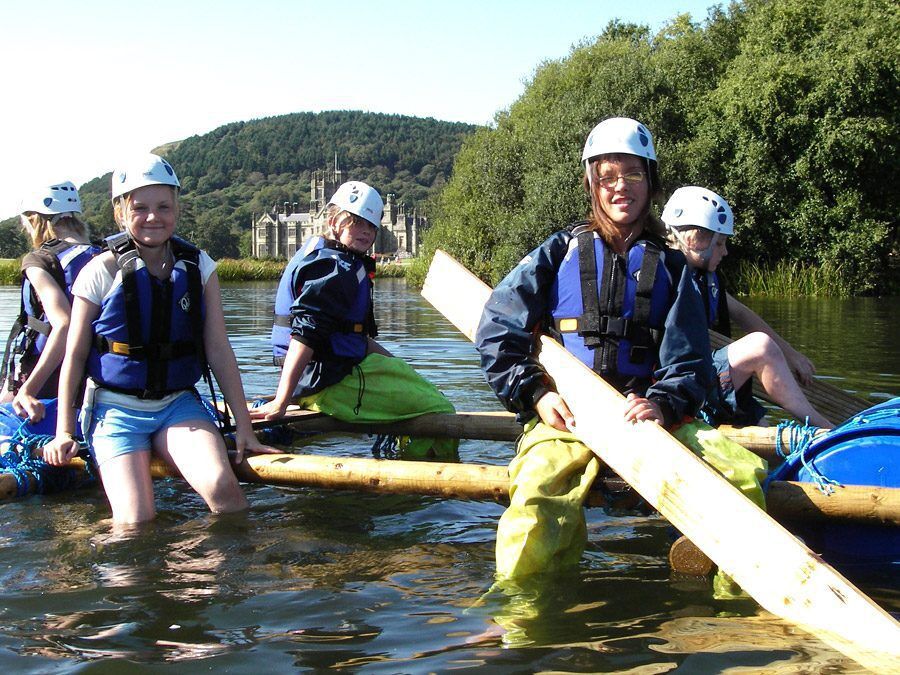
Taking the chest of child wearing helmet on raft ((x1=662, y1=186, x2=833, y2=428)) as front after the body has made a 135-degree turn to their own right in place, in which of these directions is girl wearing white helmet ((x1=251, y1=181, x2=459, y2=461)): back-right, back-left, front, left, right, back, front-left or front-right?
front-right

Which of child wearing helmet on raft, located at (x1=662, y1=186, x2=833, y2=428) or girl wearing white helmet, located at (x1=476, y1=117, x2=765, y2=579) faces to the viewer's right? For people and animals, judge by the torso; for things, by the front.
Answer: the child wearing helmet on raft

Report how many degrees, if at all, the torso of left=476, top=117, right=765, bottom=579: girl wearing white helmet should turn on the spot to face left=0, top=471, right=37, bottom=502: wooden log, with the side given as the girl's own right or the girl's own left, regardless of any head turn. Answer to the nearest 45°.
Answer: approximately 90° to the girl's own right

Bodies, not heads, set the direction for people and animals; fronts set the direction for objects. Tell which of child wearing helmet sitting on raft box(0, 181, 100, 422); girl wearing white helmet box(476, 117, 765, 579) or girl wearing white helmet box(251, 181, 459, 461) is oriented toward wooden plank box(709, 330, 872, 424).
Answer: girl wearing white helmet box(251, 181, 459, 461)

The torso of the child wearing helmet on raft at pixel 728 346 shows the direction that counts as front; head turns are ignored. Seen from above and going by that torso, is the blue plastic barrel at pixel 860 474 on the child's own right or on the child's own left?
on the child's own right

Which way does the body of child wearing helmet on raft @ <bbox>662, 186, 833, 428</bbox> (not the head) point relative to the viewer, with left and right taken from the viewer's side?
facing to the right of the viewer

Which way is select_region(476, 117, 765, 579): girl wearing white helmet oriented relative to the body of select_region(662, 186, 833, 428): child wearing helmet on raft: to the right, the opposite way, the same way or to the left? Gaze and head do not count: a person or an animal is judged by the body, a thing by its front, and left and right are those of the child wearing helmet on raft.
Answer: to the right

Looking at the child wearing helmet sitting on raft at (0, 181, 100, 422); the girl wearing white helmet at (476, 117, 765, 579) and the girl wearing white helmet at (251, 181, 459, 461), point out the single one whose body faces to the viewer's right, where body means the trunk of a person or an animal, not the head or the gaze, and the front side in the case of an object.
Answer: the girl wearing white helmet at (251, 181, 459, 461)

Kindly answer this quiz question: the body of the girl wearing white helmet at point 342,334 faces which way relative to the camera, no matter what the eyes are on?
to the viewer's right

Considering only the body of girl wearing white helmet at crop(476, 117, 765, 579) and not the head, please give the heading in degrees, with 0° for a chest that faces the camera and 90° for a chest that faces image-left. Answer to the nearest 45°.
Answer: approximately 0°
